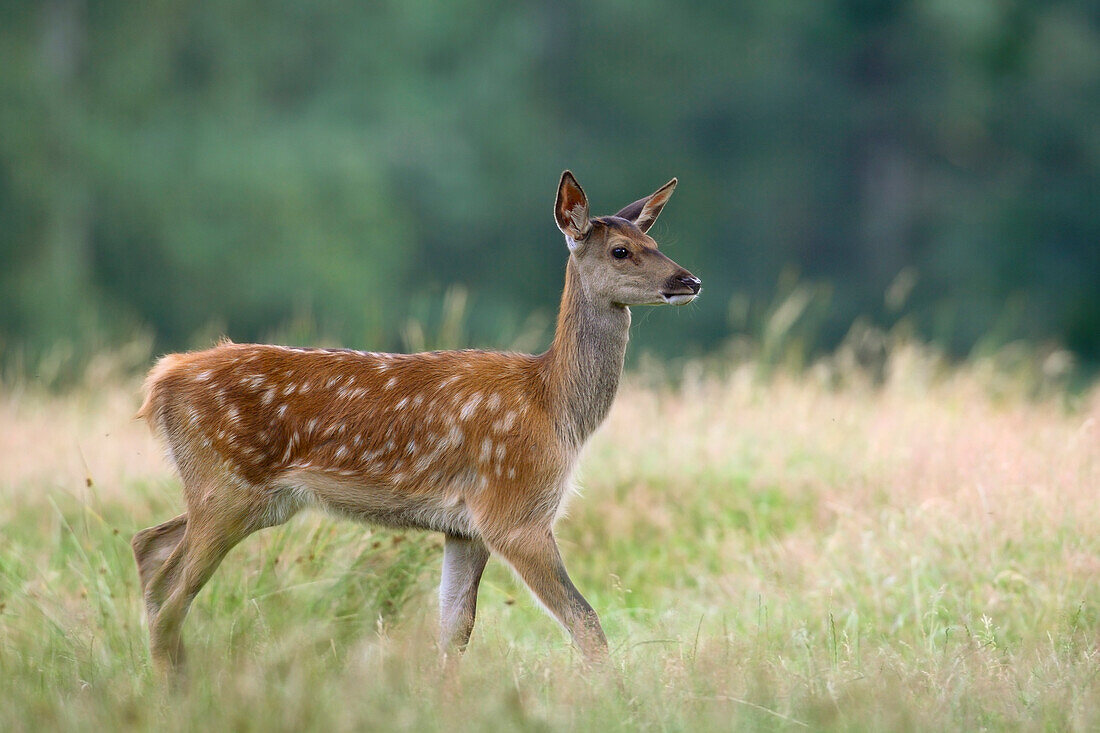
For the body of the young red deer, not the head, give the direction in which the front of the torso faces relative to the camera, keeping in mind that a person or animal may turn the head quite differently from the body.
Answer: to the viewer's right
